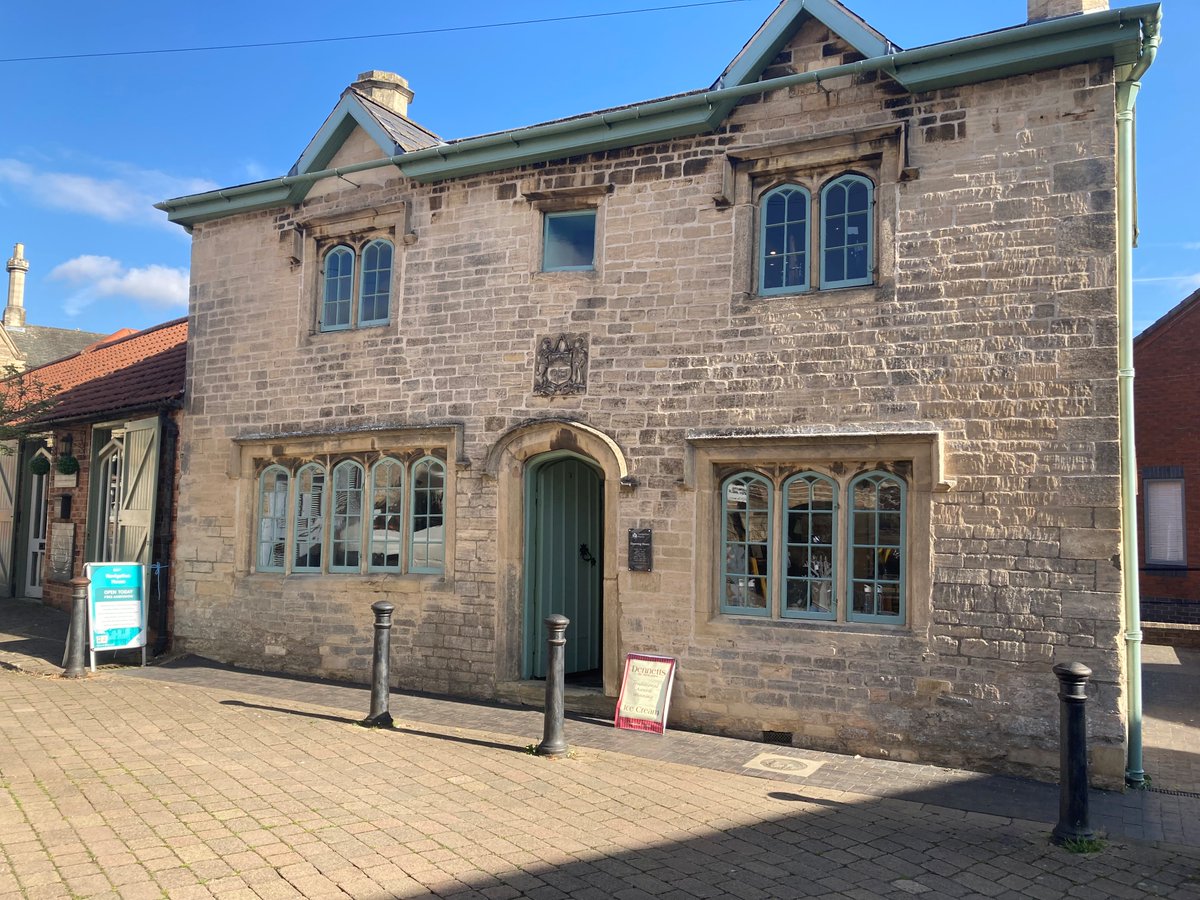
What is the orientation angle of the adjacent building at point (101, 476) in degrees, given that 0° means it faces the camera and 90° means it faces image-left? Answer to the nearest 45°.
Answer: approximately 45°

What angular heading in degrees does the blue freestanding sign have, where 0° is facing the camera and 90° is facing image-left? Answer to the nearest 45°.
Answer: approximately 0°

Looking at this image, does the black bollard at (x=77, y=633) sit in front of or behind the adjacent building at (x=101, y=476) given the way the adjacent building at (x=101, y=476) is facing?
in front

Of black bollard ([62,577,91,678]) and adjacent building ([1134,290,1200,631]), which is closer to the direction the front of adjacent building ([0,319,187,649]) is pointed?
the black bollard

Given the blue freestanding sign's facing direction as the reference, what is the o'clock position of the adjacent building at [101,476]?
The adjacent building is roughly at 6 o'clock from the blue freestanding sign.

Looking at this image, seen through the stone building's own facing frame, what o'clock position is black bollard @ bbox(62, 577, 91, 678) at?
The black bollard is roughly at 2 o'clock from the stone building.

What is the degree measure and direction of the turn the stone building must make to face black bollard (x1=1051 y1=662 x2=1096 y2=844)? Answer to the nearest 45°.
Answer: approximately 90° to its left

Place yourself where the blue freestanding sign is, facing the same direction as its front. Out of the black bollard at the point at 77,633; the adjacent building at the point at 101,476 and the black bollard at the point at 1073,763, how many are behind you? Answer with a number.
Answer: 1

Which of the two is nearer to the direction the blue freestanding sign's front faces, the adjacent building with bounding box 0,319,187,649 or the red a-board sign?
the red a-board sign

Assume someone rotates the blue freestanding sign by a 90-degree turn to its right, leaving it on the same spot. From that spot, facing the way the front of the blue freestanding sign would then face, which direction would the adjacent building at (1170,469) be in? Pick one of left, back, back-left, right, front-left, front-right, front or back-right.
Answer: back
